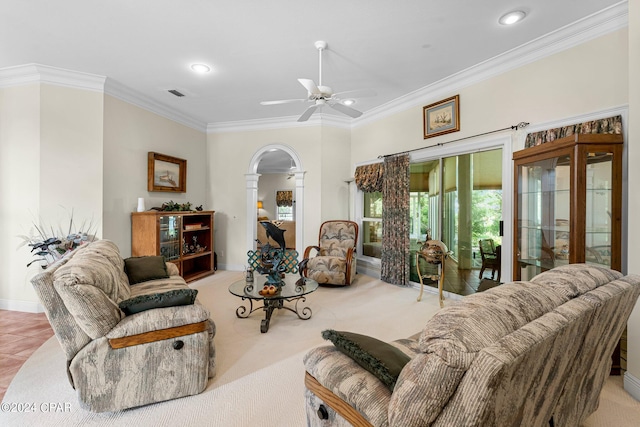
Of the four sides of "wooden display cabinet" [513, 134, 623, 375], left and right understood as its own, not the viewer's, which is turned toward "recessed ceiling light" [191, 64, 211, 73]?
front

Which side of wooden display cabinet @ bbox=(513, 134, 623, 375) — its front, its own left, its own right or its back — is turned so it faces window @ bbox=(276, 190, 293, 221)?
right

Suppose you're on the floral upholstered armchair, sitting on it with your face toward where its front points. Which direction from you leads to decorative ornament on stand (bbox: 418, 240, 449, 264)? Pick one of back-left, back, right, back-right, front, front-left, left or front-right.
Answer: left

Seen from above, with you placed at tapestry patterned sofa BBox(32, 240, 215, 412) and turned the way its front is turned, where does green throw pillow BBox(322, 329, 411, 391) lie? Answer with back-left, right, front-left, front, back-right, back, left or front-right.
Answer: front-right

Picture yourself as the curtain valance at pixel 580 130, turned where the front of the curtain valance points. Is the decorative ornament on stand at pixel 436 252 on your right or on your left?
on your right

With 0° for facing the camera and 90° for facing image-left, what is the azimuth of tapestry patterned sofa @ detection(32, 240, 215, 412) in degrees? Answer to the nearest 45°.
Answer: approximately 270°

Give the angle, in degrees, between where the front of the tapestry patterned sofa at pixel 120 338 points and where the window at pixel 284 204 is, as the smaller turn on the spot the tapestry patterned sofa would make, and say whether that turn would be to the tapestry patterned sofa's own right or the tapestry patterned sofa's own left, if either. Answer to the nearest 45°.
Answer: approximately 45° to the tapestry patterned sofa's own left

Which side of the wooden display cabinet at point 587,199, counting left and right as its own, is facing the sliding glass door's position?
right
